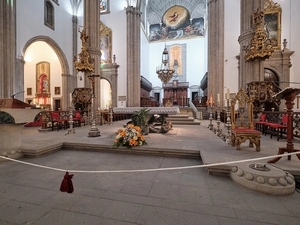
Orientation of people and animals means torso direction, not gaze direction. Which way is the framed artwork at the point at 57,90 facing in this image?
toward the camera

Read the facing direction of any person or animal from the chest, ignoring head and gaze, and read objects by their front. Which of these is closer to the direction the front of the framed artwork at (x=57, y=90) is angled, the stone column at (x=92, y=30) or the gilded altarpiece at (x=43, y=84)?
the stone column

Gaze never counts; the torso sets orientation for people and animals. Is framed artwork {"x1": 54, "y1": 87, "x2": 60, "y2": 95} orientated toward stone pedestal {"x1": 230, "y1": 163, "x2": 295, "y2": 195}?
yes

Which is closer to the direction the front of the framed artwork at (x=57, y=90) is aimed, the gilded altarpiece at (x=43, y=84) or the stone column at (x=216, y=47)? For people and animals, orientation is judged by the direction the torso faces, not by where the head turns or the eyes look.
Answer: the stone column

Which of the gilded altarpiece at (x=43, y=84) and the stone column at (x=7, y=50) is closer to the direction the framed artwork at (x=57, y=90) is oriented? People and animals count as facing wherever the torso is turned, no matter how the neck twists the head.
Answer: the stone column

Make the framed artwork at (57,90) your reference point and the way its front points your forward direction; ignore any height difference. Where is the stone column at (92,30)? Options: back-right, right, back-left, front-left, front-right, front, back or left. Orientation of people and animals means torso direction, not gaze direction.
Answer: front

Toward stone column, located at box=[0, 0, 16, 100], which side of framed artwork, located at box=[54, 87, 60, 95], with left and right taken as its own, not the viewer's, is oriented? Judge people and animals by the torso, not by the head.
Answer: front

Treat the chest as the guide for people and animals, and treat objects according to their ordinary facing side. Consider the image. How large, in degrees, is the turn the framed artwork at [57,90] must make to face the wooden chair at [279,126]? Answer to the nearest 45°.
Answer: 0° — it already faces it

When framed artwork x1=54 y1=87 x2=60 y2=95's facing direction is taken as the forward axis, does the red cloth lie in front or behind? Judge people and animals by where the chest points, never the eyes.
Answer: in front

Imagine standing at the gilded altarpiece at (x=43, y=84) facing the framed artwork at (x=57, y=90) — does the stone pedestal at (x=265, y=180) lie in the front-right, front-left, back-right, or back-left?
front-right

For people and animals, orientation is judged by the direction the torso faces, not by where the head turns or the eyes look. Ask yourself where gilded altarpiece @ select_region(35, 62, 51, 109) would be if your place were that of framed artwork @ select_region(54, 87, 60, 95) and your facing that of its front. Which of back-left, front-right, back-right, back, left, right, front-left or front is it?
back-right

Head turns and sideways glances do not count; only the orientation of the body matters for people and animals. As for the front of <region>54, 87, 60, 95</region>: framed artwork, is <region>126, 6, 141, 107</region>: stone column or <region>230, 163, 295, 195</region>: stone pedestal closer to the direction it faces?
the stone pedestal

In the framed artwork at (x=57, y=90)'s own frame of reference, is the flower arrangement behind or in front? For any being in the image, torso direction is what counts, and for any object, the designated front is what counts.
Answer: in front

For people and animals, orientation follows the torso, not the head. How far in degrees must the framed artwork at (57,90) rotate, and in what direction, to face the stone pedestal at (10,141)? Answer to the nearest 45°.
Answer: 0° — it already faces it

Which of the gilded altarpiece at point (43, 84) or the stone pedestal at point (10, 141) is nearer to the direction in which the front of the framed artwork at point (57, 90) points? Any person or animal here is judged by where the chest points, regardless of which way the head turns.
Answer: the stone pedestal

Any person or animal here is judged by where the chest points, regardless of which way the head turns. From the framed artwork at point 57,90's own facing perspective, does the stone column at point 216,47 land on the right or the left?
on its left

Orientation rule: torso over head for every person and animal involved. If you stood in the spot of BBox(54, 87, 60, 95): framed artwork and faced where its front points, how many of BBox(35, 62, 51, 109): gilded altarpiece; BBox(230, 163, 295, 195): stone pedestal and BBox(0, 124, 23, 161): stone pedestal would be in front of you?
2

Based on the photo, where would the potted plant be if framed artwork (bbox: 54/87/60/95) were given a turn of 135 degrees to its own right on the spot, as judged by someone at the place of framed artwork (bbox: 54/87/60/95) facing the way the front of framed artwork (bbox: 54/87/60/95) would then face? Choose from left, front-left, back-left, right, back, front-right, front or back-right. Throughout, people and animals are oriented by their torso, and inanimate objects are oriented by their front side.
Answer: back-left
